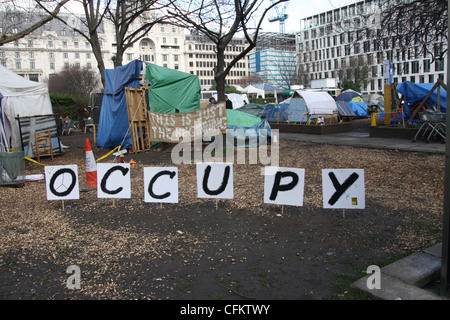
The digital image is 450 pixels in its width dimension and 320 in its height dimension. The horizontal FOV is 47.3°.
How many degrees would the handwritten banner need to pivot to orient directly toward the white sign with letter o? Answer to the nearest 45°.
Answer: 0° — it already faces it

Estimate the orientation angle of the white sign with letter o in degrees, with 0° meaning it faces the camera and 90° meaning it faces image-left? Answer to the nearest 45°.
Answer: approximately 0°

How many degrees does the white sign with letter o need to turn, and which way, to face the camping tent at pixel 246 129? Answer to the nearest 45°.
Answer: approximately 135° to its left

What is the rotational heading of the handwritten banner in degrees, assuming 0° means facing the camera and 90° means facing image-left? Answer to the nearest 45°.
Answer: approximately 0°

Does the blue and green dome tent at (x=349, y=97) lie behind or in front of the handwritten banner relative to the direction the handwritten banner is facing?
behind

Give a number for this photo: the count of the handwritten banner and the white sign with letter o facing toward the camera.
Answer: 2

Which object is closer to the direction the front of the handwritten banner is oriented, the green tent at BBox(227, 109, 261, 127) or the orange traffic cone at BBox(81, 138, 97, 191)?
the orange traffic cone

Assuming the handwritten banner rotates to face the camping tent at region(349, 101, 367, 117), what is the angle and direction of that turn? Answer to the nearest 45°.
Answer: approximately 135° to its left

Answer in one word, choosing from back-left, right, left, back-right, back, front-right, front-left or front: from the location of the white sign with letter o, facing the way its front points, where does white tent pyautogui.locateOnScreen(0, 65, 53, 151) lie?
back
